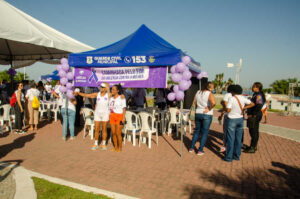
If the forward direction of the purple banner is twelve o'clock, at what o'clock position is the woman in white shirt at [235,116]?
The woman in white shirt is roughly at 10 o'clock from the purple banner.

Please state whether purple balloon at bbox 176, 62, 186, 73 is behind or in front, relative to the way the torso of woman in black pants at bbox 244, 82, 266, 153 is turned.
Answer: in front

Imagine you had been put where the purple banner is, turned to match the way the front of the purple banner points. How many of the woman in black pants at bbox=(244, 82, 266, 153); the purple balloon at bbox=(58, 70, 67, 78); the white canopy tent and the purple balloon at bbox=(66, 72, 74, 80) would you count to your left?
1

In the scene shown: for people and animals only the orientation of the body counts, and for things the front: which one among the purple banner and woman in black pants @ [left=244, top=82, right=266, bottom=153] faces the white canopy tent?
the woman in black pants

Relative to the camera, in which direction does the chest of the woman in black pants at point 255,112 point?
to the viewer's left

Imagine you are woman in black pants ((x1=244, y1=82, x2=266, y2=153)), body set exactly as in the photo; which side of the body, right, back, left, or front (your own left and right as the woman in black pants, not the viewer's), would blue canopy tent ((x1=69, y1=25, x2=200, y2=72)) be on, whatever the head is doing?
front

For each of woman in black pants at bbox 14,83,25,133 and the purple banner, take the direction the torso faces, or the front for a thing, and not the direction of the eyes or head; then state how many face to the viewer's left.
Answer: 0

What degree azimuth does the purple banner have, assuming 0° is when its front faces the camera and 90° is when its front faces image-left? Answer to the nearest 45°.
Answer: approximately 0°

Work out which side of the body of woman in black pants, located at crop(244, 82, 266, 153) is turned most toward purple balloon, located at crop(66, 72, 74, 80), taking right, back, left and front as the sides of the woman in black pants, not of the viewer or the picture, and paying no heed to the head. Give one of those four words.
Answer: front
